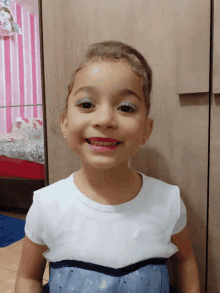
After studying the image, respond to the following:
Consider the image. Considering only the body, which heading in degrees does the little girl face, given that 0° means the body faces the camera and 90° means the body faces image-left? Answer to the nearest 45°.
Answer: approximately 0°

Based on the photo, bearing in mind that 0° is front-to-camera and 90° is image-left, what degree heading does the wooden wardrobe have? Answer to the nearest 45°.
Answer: approximately 0°

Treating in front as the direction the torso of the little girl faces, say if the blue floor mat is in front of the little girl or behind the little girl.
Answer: behind

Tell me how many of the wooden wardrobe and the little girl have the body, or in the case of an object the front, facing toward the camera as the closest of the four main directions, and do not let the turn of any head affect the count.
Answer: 2
